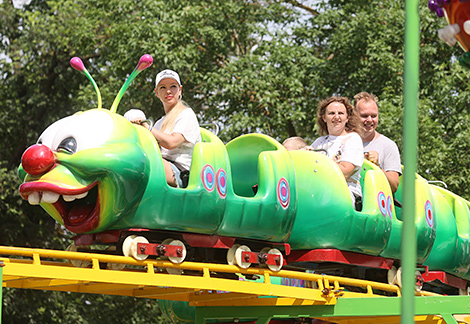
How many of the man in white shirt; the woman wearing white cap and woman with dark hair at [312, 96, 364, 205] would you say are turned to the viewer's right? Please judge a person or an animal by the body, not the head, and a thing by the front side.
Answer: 0

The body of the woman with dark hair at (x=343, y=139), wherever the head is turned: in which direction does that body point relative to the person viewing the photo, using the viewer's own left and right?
facing the viewer and to the left of the viewer

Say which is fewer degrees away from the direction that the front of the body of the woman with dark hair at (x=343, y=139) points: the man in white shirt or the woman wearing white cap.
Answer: the woman wearing white cap

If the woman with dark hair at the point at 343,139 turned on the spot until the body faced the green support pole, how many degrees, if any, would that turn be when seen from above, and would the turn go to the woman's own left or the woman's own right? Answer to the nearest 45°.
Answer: approximately 45° to the woman's own left

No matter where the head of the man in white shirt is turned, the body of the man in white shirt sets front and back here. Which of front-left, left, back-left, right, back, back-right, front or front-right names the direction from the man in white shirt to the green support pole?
front-left

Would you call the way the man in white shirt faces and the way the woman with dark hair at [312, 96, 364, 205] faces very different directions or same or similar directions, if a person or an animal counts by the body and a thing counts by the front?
same or similar directions

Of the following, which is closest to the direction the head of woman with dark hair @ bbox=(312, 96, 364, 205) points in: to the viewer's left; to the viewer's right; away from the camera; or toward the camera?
toward the camera

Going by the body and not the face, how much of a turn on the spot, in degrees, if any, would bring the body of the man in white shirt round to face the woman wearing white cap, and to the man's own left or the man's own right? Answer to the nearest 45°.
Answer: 0° — they already face them

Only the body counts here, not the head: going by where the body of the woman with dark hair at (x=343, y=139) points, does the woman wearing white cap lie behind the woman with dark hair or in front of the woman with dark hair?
in front

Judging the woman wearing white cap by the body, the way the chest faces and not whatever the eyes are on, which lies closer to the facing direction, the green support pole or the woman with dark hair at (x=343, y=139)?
the green support pole

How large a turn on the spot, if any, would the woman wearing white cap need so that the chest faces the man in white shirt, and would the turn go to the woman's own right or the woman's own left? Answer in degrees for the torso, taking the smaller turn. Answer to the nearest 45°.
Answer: approximately 180°

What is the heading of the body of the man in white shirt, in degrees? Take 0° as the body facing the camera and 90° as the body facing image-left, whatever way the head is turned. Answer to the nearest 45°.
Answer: approximately 45°
